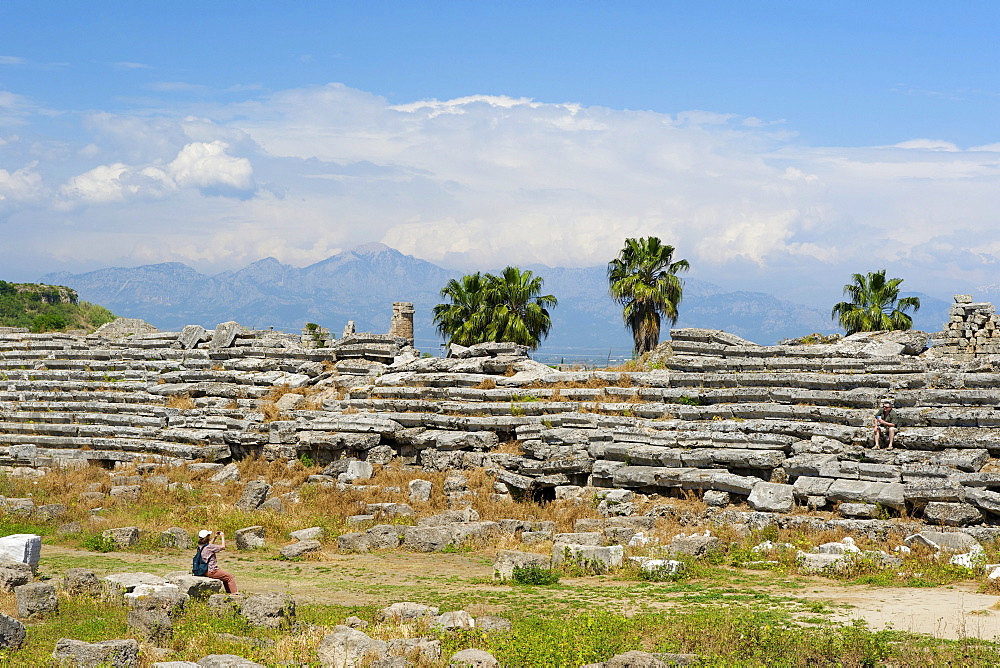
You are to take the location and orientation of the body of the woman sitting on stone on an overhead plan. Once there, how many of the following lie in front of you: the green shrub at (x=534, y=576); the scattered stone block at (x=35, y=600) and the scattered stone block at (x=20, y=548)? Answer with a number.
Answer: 1

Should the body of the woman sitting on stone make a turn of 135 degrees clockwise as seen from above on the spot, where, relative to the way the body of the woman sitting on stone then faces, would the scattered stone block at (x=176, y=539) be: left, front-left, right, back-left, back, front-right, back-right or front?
back-right

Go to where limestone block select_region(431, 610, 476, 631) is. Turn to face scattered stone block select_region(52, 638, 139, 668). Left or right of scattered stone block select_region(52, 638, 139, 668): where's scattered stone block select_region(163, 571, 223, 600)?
right

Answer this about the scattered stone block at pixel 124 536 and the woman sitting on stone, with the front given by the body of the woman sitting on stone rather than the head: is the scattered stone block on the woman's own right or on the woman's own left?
on the woman's own left

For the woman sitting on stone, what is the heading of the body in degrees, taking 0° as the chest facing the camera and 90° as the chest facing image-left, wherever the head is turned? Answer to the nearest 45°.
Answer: approximately 270°

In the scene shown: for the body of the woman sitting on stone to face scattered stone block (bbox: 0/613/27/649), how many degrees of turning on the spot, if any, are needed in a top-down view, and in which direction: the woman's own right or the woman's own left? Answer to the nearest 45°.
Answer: approximately 135° to the woman's own right

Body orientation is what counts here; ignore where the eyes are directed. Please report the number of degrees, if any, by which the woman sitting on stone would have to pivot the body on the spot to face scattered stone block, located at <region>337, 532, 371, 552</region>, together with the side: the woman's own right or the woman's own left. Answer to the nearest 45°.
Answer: approximately 45° to the woman's own left

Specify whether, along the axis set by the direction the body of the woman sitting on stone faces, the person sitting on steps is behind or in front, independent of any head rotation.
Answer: in front

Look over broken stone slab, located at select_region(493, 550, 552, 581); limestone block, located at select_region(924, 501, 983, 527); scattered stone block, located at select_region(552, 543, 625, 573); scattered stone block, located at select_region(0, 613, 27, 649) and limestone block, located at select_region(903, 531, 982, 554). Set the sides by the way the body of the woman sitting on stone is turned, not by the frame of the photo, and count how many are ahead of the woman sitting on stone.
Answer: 4

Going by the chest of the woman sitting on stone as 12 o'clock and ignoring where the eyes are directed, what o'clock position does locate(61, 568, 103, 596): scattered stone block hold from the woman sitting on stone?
The scattered stone block is roughly at 6 o'clock from the woman sitting on stone.

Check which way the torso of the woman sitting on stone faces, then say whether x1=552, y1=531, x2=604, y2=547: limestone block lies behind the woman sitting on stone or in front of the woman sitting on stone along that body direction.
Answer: in front

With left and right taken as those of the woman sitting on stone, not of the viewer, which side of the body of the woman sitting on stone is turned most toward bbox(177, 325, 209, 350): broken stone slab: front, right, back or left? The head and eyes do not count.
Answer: left

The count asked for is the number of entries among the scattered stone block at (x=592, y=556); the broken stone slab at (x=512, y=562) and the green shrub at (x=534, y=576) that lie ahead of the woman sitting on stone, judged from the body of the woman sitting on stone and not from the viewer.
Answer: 3

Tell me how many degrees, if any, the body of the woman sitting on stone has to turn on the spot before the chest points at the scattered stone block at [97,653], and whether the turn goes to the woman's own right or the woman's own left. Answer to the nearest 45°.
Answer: approximately 90° to the woman's own right

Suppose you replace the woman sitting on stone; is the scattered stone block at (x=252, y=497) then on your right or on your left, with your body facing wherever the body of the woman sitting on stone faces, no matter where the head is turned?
on your left

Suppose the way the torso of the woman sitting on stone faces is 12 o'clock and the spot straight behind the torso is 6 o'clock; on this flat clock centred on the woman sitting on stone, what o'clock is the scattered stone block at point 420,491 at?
The scattered stone block is roughly at 10 o'clock from the woman sitting on stone.

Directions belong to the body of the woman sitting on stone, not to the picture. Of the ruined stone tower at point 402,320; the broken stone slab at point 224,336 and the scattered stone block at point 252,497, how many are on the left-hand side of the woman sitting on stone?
3
